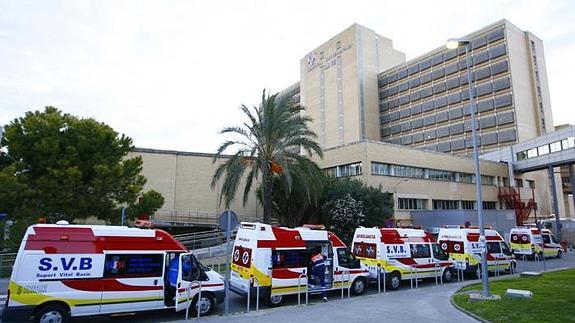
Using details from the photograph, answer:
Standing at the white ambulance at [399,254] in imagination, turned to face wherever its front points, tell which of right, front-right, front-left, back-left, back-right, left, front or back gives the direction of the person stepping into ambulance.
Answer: back

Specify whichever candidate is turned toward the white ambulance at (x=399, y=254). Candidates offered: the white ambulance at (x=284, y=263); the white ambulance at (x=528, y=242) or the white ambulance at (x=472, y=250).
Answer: the white ambulance at (x=284, y=263)

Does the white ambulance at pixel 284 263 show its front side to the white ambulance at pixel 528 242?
yes

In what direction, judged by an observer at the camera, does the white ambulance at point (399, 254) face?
facing away from the viewer and to the right of the viewer

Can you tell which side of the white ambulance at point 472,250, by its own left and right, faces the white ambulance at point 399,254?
back

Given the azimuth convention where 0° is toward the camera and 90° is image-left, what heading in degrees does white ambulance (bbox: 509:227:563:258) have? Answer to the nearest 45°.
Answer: approximately 225°

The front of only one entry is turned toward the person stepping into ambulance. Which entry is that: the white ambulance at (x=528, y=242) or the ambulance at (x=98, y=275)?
the ambulance

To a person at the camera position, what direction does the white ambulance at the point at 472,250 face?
facing away from the viewer and to the right of the viewer

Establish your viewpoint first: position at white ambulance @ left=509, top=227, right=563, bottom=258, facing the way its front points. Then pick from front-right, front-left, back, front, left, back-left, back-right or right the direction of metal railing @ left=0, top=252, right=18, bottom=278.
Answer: back

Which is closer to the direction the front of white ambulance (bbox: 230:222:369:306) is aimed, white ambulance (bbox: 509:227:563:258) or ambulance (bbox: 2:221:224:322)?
the white ambulance

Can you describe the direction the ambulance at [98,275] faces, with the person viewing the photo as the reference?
facing to the right of the viewer

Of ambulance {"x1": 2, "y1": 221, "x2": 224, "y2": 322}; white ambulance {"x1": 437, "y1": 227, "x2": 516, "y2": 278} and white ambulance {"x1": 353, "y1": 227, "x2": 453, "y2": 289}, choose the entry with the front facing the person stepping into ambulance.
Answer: the ambulance

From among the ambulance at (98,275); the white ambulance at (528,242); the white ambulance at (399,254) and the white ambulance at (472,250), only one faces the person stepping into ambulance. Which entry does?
the ambulance

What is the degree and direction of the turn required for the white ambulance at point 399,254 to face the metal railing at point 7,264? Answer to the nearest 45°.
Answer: approximately 135° to its left

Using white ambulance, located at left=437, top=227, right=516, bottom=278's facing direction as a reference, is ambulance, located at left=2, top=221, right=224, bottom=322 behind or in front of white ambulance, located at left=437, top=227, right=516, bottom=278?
behind
